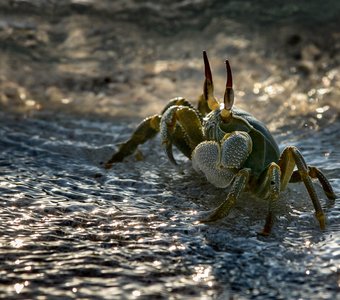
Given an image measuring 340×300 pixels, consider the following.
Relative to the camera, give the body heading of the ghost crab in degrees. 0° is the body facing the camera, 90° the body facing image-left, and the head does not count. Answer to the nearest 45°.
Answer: approximately 45°
